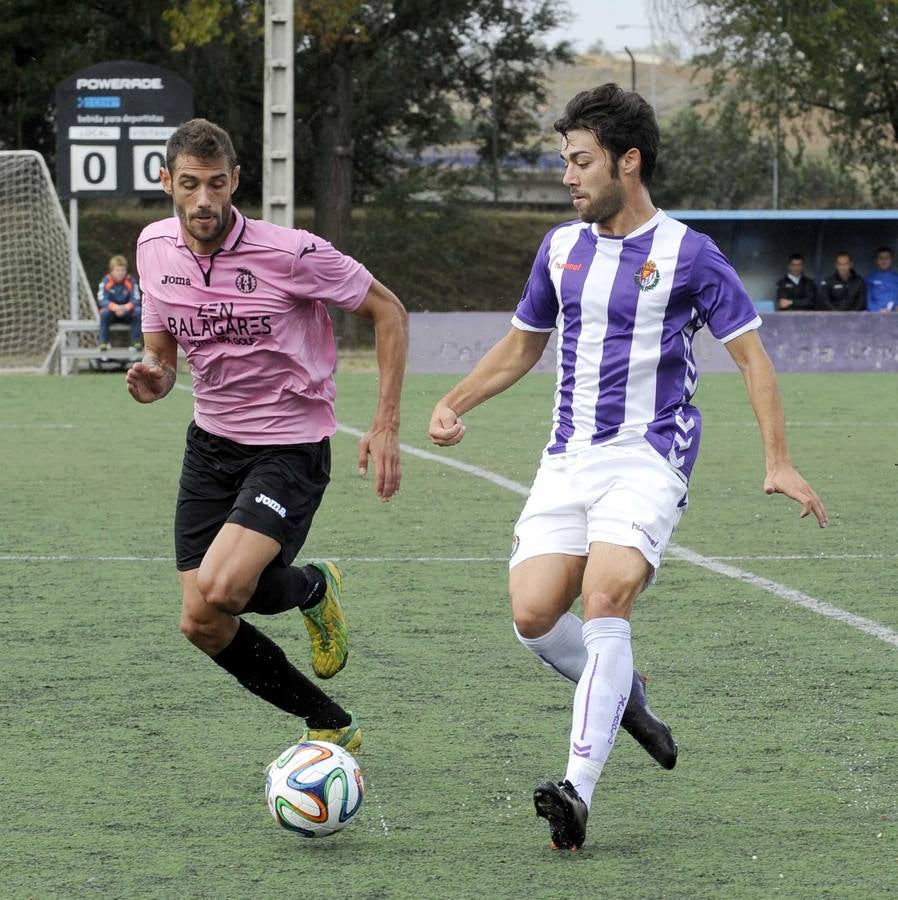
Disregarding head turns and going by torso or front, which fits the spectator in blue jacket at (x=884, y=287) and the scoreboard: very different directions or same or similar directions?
same or similar directions

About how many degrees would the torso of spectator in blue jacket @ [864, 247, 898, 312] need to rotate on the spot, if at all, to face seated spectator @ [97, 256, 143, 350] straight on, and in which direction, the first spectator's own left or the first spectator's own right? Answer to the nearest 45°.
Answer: approximately 45° to the first spectator's own right

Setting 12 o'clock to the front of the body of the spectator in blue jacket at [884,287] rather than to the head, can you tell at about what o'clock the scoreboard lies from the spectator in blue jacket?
The scoreboard is roughly at 2 o'clock from the spectator in blue jacket.

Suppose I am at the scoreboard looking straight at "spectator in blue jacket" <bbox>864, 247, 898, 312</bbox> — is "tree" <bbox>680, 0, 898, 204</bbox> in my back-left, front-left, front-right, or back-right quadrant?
front-left

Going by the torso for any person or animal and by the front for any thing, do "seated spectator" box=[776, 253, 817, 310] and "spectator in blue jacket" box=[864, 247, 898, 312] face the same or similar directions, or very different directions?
same or similar directions

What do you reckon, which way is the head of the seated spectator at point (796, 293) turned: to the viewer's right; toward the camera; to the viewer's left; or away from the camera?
toward the camera

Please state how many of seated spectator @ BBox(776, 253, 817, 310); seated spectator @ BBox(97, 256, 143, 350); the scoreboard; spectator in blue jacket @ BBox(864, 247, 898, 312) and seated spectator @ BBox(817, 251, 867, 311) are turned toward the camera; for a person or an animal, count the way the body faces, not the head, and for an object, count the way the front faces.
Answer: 5

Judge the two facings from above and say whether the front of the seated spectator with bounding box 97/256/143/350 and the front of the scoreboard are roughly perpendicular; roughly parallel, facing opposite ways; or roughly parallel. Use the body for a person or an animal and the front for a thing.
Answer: roughly parallel

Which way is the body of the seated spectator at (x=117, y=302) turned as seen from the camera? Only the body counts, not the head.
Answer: toward the camera

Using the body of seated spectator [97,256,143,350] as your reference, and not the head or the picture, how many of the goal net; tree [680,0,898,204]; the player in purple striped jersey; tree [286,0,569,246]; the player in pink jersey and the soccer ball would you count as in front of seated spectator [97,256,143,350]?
3

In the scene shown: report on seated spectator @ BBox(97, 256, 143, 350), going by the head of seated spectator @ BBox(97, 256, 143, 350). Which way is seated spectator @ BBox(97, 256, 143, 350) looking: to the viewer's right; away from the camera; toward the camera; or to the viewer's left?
toward the camera

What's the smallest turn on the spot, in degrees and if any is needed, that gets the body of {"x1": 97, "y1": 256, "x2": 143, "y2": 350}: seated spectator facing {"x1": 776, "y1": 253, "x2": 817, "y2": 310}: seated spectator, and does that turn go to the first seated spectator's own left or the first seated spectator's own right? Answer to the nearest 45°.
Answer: approximately 90° to the first seated spectator's own left

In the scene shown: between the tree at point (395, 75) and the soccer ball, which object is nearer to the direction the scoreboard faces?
the soccer ball

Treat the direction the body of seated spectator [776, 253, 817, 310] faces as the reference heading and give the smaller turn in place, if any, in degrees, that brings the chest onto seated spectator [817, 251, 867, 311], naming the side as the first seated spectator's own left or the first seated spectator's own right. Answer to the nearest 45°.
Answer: approximately 90° to the first seated spectator's own left

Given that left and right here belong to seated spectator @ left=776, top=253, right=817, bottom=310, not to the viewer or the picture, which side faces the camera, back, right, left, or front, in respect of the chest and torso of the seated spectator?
front

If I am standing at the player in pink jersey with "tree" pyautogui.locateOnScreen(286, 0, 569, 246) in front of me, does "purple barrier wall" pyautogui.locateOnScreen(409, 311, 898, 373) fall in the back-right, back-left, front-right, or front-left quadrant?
front-right

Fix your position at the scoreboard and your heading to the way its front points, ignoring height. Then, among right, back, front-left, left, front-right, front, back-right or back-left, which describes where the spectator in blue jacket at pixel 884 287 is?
left

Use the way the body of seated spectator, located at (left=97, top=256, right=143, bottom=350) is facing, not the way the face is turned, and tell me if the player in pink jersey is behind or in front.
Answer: in front

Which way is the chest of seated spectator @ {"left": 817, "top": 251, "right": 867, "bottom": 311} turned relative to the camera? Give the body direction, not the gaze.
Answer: toward the camera
